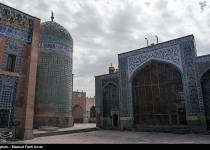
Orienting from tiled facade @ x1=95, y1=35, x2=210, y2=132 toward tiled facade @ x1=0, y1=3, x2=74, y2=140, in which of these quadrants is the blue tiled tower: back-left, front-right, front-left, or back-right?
front-right

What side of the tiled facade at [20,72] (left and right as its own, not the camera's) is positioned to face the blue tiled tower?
left

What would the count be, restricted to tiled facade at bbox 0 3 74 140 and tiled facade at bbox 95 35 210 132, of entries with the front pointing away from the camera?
0

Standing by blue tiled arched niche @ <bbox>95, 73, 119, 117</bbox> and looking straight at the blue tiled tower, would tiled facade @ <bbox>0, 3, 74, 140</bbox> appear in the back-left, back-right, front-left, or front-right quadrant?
front-left

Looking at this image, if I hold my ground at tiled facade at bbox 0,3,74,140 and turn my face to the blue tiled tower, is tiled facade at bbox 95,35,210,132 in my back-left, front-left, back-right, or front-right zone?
front-right

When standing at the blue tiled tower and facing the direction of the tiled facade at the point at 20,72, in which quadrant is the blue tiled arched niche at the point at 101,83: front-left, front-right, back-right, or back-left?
back-left

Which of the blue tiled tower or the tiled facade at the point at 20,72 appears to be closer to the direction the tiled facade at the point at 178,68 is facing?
the tiled facade

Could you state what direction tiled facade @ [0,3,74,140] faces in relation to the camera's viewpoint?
facing the viewer and to the right of the viewer

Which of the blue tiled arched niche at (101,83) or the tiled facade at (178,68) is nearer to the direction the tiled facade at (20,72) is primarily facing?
the tiled facade

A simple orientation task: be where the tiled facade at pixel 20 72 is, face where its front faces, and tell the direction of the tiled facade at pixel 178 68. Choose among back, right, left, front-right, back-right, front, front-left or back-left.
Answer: front-left

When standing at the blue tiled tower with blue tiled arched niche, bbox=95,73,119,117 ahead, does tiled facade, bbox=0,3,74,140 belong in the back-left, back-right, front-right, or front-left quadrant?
back-right

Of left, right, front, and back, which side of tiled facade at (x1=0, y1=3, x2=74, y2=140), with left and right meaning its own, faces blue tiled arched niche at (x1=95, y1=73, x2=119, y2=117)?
left
